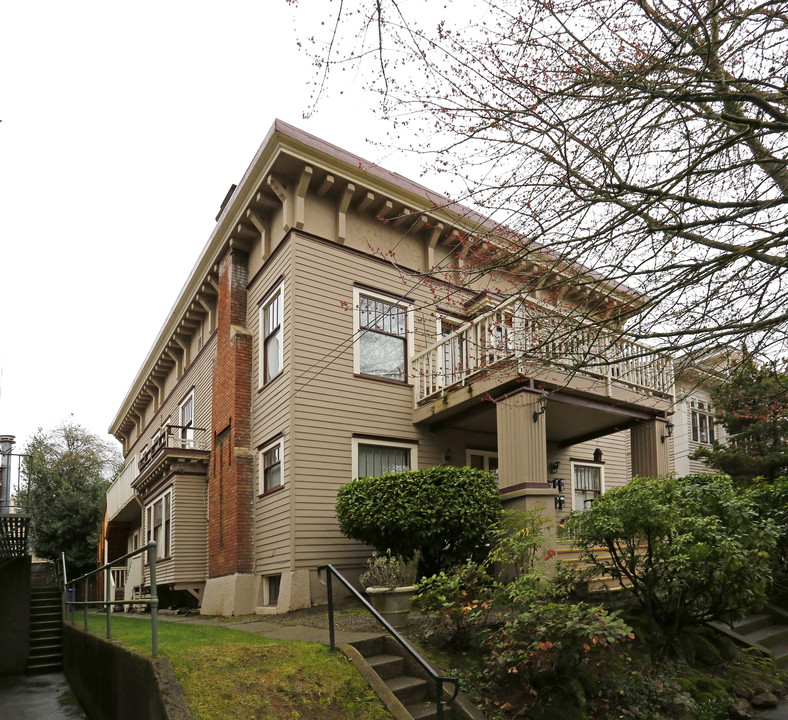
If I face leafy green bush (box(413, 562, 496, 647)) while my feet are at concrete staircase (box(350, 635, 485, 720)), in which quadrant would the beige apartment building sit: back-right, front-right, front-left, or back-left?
front-left

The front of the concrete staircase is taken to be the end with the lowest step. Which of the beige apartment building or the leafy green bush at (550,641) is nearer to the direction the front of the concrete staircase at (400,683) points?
the leafy green bush

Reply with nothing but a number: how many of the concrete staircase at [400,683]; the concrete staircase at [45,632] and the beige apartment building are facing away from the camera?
0

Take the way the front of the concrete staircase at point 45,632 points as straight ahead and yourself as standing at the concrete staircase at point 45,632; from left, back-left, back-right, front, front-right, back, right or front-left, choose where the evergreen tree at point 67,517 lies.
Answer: back

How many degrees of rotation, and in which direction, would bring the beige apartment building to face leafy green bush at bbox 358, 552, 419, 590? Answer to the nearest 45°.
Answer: approximately 45° to its right

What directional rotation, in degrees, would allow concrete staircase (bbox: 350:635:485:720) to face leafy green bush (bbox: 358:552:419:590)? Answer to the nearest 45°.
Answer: approximately 135° to its left

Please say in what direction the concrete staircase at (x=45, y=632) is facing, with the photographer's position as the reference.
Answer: facing the viewer

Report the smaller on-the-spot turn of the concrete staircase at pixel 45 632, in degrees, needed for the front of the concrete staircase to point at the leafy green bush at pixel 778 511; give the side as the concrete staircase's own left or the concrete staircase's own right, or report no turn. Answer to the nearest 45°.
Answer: approximately 45° to the concrete staircase's own left

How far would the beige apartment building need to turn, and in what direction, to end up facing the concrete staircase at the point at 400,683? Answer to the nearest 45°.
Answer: approximately 45° to its right

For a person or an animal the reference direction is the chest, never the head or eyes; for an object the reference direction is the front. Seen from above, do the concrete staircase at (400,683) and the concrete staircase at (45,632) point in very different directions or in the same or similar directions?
same or similar directions

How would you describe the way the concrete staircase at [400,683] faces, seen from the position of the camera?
facing the viewer and to the right of the viewer

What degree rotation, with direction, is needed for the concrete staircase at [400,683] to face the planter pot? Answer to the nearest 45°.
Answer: approximately 135° to its left
